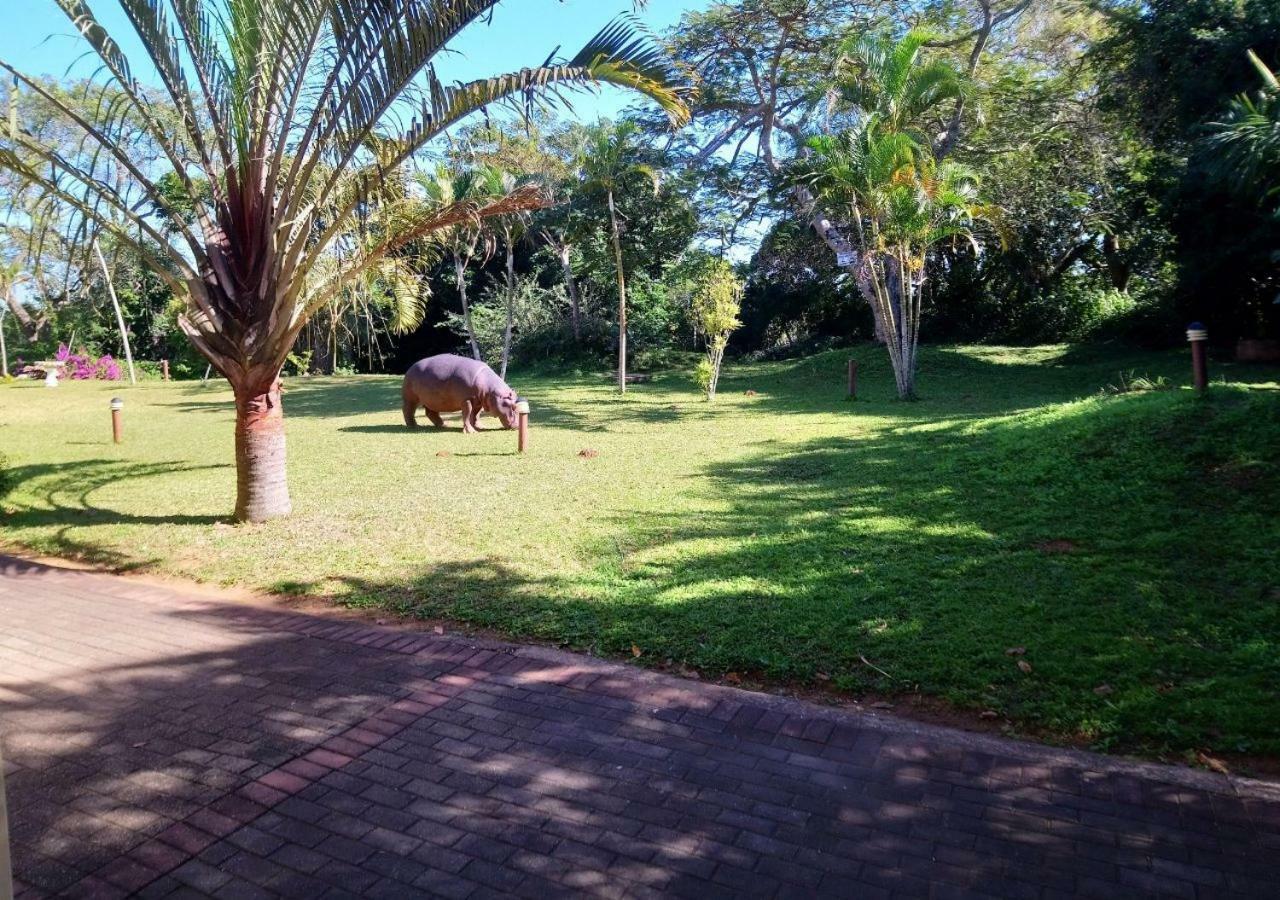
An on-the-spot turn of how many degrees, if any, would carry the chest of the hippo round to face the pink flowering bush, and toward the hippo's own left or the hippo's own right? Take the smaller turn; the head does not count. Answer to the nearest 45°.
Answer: approximately 135° to the hippo's own left

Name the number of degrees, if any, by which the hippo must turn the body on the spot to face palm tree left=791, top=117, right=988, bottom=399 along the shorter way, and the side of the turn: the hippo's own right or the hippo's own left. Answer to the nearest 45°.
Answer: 0° — it already faces it

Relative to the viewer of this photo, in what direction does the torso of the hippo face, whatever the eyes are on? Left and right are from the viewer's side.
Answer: facing to the right of the viewer

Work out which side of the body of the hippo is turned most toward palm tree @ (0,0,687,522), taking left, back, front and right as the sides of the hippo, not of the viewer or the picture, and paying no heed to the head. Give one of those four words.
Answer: right

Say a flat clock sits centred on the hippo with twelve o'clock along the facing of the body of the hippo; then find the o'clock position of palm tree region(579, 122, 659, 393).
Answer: The palm tree is roughly at 10 o'clock from the hippo.

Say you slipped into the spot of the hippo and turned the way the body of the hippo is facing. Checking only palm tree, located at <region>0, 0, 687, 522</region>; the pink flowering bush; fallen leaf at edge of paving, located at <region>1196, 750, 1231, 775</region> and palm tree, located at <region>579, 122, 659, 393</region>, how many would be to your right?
2

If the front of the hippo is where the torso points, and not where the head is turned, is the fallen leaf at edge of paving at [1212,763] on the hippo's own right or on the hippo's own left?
on the hippo's own right
